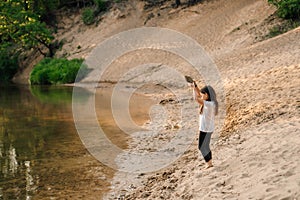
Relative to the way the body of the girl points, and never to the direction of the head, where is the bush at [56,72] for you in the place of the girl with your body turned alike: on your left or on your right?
on your right

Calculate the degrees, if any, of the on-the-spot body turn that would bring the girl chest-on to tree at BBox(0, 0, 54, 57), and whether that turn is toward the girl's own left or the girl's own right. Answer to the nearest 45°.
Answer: approximately 45° to the girl's own right

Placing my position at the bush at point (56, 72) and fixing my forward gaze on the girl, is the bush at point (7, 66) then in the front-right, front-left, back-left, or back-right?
back-right

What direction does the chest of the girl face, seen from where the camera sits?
to the viewer's left
